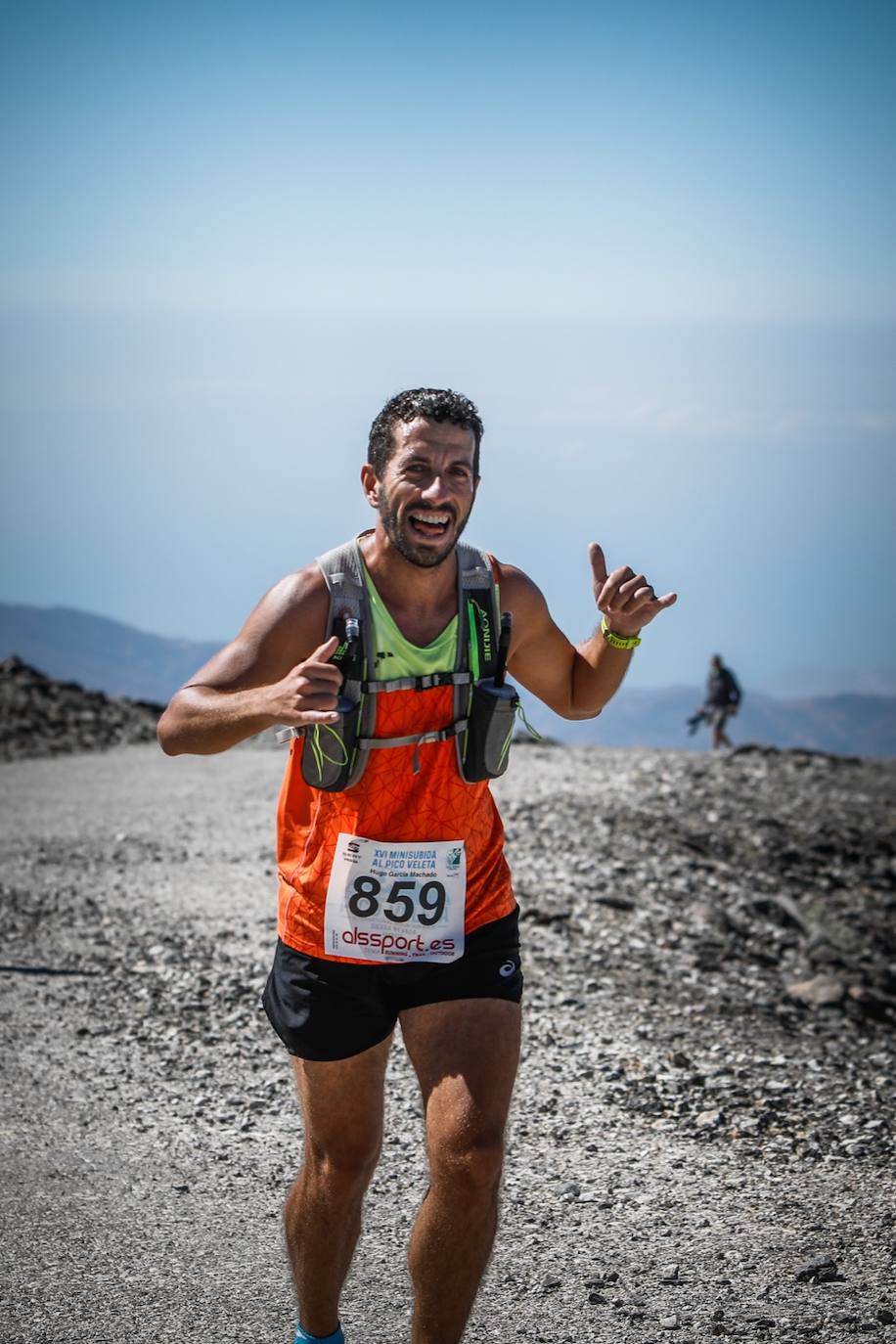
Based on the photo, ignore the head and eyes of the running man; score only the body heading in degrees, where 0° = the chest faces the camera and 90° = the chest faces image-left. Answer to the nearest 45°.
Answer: approximately 0°

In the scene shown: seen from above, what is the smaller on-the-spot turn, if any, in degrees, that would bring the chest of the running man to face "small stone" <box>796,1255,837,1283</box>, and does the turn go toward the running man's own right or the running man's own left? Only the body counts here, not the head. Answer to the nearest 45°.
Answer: approximately 135° to the running man's own left

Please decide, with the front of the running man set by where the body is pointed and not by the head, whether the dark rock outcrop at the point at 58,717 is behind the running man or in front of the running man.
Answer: behind
